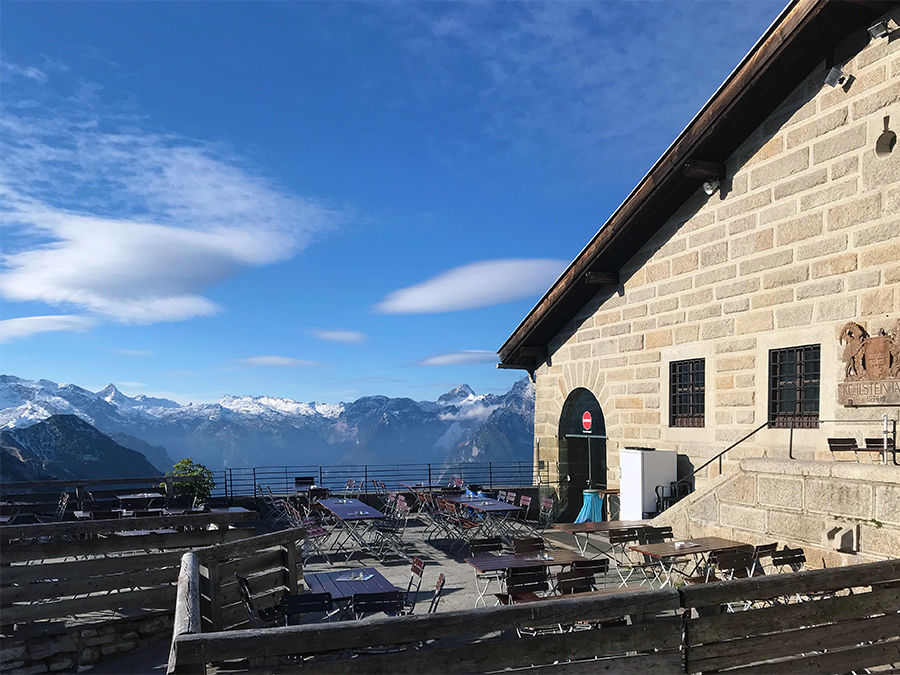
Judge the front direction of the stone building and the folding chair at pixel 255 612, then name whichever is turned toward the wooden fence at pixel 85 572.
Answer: the stone building

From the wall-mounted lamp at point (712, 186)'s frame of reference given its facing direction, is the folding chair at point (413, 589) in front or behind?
in front

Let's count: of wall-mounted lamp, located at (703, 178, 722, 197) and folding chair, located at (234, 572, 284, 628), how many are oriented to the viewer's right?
1

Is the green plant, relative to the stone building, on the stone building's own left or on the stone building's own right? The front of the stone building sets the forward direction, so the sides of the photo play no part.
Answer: on the stone building's own right

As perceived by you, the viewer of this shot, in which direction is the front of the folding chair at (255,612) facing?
facing to the right of the viewer

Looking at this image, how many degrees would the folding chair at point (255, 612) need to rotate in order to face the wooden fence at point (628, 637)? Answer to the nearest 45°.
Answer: approximately 45° to its right

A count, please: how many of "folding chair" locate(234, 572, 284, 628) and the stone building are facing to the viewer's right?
1

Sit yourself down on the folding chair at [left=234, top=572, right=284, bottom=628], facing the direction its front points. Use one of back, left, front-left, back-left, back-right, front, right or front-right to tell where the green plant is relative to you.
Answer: left

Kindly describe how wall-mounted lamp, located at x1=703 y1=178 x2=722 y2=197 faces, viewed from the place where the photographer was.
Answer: facing the viewer and to the left of the viewer

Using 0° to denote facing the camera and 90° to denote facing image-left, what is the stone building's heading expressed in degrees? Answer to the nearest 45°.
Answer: approximately 45°

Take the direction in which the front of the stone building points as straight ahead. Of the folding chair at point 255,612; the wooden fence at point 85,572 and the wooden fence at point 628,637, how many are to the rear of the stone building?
0
